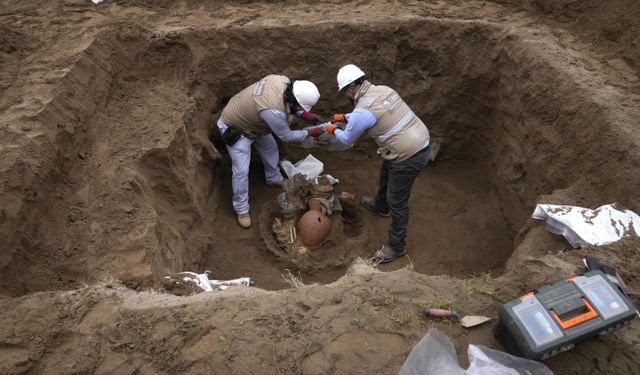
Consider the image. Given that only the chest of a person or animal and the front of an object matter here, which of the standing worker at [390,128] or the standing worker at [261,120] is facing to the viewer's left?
the standing worker at [390,128]

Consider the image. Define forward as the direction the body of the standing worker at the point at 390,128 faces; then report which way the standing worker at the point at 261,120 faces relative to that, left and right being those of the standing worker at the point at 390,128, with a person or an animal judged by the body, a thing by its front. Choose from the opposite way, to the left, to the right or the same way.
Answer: the opposite way

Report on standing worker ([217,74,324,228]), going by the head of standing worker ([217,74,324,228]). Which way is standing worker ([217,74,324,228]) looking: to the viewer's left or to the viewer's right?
to the viewer's right

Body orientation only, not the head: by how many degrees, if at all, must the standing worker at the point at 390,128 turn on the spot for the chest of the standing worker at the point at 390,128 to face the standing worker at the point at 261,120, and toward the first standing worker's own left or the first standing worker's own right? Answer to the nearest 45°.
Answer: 0° — they already face them

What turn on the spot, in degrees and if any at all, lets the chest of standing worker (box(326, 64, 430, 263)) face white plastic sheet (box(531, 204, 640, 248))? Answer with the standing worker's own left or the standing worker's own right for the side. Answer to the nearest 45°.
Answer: approximately 135° to the standing worker's own left

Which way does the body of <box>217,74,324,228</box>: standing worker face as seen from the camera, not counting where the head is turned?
to the viewer's right

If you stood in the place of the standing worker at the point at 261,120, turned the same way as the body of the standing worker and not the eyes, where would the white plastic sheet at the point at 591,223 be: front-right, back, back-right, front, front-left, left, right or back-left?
front-right

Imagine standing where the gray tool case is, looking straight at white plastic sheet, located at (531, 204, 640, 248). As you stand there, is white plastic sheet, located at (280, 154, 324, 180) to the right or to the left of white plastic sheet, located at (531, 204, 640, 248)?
left

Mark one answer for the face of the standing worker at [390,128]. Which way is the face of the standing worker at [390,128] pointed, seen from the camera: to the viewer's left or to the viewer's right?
to the viewer's left

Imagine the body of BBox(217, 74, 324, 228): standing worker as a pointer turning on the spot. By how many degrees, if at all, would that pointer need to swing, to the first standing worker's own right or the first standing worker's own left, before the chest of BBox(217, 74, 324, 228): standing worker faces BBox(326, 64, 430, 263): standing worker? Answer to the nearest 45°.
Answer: approximately 45° to the first standing worker's own right

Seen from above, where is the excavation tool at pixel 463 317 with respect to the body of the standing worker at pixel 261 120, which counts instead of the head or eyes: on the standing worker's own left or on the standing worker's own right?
on the standing worker's own right

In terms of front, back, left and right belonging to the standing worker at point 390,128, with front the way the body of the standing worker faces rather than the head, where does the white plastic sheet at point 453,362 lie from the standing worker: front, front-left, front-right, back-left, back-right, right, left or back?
left

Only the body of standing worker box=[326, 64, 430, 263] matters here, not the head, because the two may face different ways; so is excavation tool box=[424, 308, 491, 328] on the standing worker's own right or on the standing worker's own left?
on the standing worker's own left

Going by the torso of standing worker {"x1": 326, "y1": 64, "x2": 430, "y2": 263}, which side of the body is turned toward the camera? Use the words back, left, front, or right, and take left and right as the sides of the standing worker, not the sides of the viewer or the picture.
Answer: left

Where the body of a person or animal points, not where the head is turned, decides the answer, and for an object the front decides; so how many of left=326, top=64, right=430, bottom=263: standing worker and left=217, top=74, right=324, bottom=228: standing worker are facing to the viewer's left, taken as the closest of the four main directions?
1
